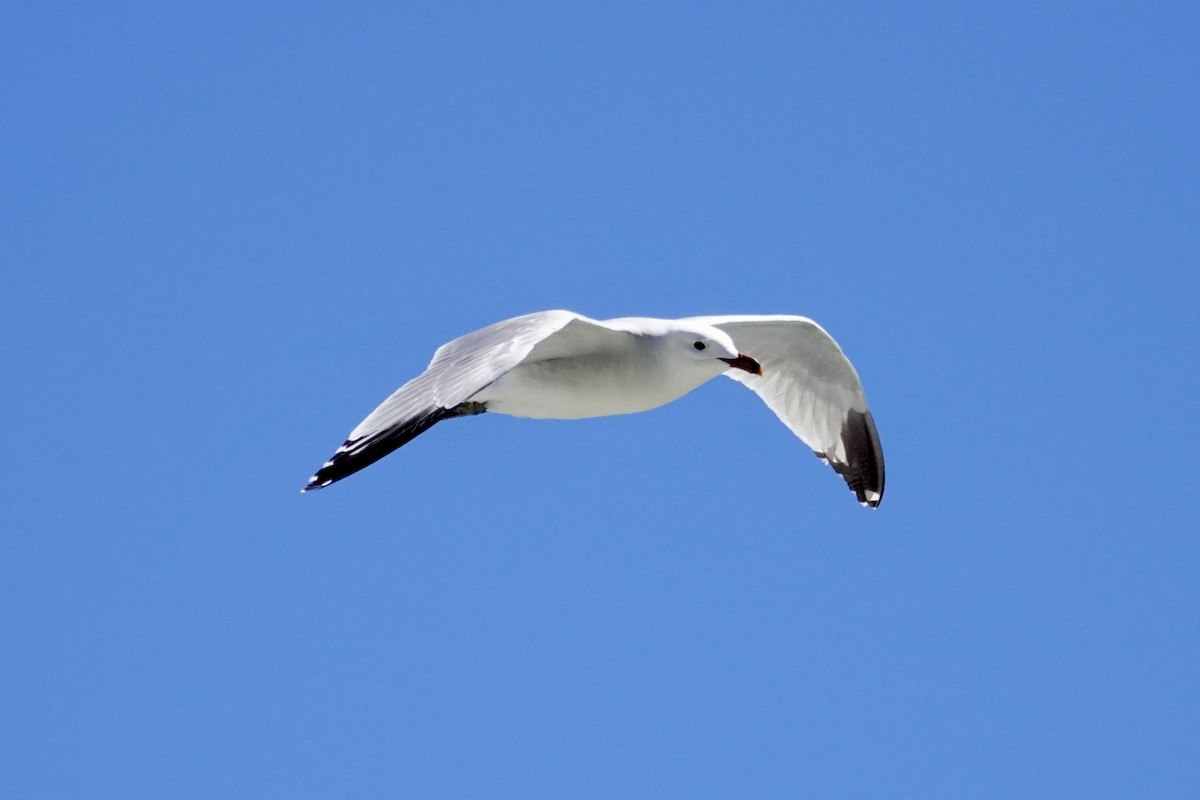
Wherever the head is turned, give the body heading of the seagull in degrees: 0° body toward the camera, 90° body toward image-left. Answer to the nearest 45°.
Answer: approximately 315°
